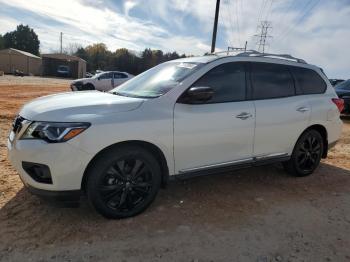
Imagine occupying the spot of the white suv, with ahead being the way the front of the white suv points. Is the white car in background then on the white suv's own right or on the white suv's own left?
on the white suv's own right

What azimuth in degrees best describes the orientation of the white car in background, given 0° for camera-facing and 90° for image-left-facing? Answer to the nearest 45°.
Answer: approximately 90°

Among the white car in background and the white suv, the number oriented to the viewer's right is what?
0

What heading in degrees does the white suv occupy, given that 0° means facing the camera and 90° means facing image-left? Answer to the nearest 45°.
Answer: approximately 45°

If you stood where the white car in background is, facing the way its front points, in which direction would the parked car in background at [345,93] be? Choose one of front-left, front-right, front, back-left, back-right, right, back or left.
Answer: back-left

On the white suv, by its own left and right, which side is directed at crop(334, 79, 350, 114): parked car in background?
back

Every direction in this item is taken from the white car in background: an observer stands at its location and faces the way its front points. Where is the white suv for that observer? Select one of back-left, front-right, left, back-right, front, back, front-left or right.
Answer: left
